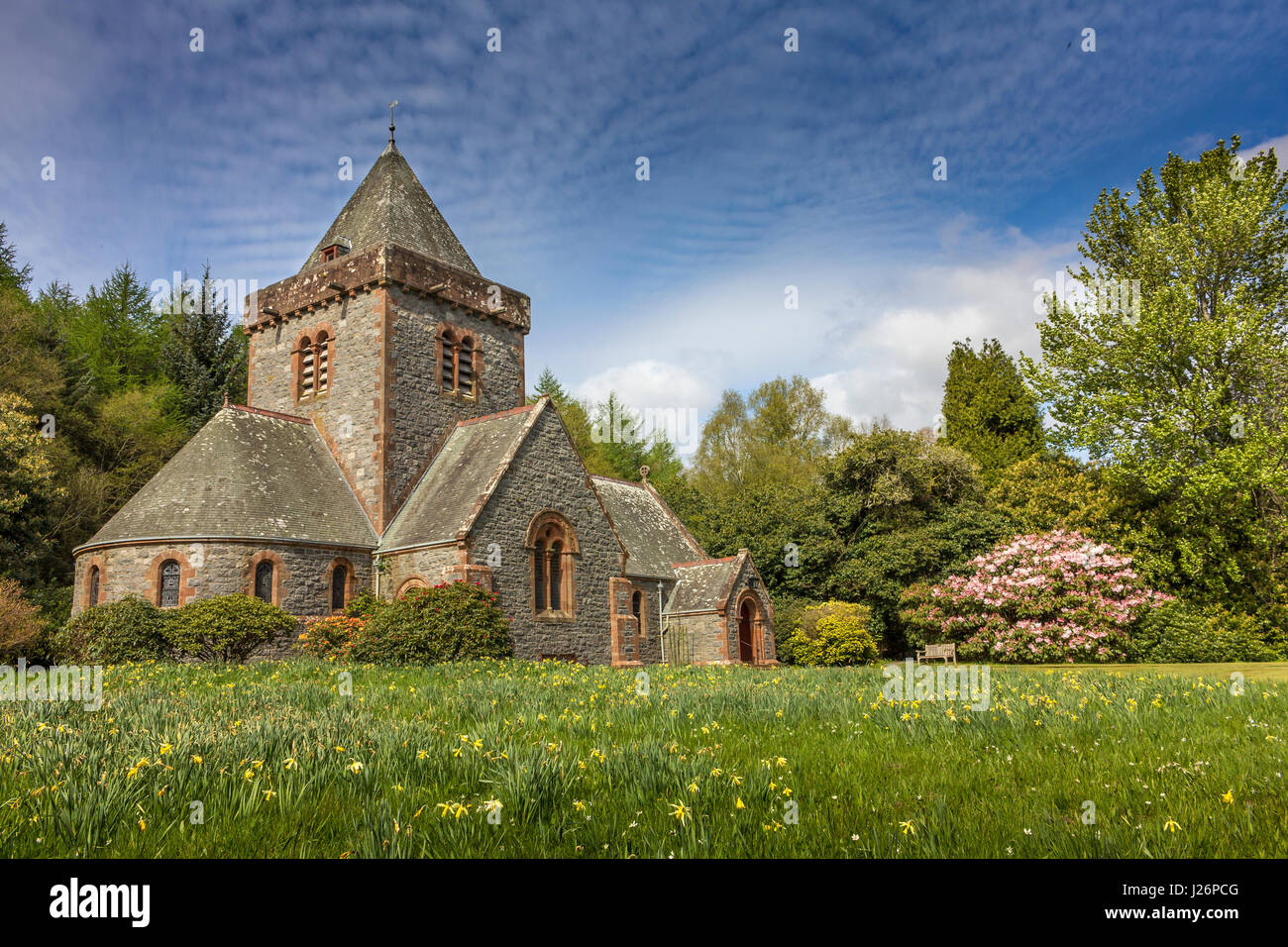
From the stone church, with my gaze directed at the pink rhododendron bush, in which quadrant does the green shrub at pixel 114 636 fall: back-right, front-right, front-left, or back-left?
back-right

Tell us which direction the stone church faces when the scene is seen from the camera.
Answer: facing the viewer and to the right of the viewer

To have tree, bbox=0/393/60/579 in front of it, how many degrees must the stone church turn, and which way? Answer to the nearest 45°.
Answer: approximately 180°

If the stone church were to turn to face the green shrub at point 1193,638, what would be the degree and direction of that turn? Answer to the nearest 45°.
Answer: approximately 45° to its left

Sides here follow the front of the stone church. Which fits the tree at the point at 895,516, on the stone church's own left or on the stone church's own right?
on the stone church's own left

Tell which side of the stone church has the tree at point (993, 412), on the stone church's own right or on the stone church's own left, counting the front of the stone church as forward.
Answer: on the stone church's own left
